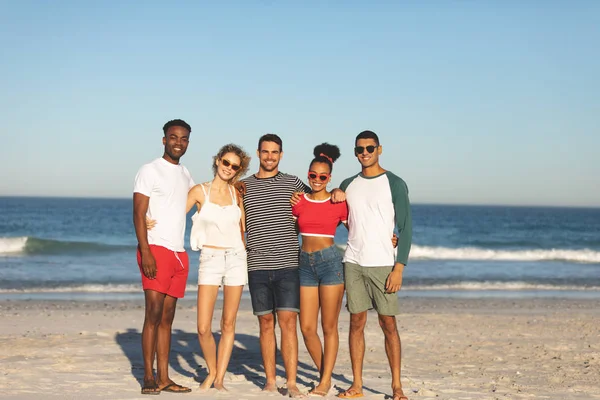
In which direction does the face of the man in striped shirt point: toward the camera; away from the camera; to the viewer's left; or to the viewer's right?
toward the camera

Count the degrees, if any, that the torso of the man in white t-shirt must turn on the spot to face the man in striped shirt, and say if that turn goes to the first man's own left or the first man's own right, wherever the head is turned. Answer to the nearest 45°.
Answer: approximately 45° to the first man's own left

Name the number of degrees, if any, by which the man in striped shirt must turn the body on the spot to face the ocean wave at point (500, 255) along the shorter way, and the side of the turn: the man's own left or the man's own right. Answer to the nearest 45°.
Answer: approximately 180°

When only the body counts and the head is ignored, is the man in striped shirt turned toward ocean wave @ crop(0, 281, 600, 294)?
no

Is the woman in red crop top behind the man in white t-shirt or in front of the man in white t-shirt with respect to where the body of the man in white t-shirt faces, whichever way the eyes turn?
in front

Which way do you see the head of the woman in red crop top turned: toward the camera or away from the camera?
toward the camera

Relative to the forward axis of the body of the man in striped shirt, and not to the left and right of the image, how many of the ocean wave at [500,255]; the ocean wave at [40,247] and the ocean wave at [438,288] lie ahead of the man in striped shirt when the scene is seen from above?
0

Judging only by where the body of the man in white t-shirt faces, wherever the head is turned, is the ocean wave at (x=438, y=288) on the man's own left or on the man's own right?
on the man's own left

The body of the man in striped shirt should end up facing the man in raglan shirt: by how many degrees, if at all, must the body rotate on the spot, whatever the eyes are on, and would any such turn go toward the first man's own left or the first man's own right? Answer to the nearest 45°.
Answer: approximately 90° to the first man's own left

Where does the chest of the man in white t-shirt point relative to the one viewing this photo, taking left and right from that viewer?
facing the viewer and to the right of the viewer

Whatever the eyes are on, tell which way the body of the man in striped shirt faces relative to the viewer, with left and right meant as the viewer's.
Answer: facing the viewer

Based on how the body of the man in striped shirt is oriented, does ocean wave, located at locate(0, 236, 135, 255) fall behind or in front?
behind

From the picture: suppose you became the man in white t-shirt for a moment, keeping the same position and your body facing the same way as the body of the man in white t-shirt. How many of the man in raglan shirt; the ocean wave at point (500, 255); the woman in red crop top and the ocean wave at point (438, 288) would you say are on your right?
0

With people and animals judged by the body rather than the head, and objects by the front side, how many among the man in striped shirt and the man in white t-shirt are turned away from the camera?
0

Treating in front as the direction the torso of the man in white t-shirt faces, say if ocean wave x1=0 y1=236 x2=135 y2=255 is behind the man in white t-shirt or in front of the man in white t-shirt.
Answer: behind
